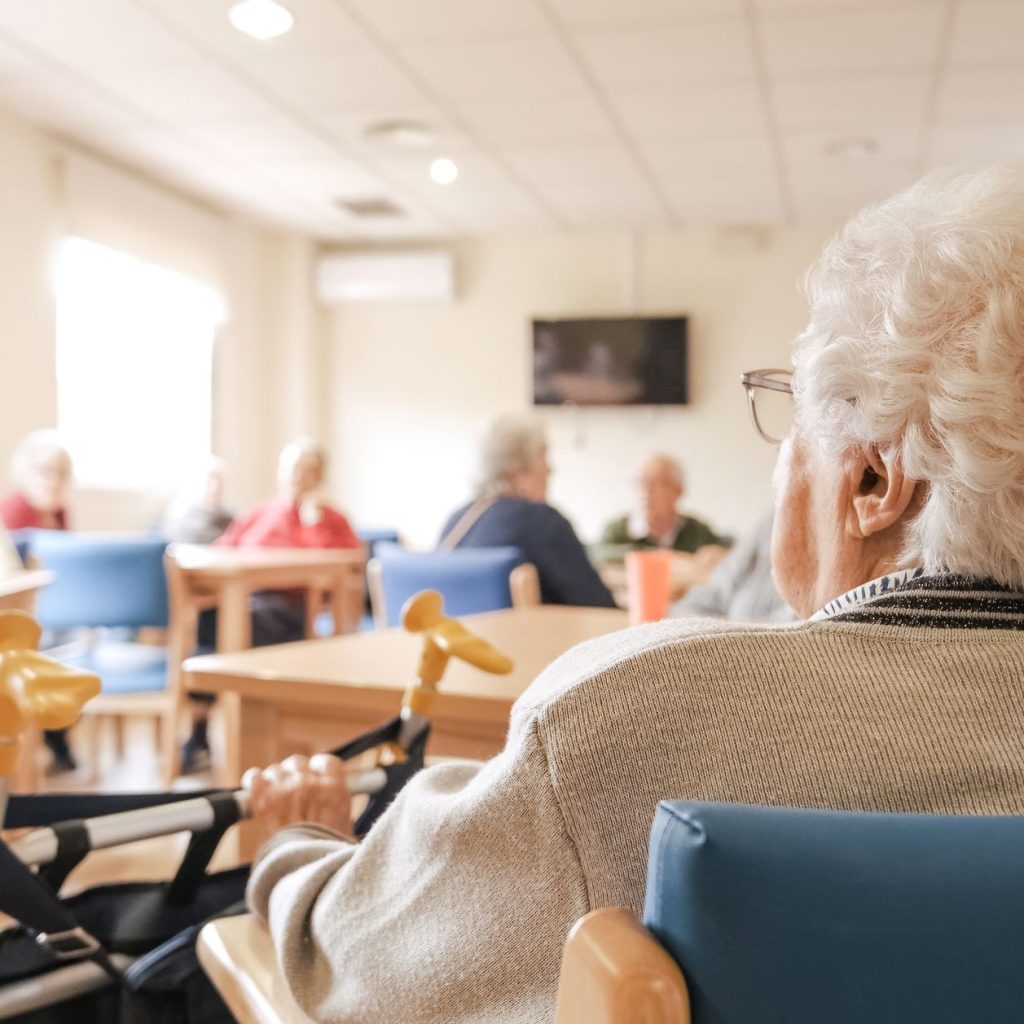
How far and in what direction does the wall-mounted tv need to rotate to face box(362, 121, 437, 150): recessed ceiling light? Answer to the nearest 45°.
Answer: approximately 45° to its right

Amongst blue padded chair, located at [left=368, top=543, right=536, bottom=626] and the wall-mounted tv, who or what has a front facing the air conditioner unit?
the blue padded chair

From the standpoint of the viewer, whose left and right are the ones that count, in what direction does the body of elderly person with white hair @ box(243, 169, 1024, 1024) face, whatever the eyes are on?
facing away from the viewer and to the left of the viewer

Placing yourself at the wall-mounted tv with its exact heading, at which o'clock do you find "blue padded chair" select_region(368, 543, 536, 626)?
The blue padded chair is roughly at 12 o'clock from the wall-mounted tv.

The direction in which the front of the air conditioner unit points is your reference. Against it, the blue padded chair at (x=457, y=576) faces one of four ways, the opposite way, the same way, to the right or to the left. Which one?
the opposite way

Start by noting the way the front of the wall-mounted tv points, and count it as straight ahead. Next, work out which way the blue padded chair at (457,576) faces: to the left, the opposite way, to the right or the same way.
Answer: the opposite way

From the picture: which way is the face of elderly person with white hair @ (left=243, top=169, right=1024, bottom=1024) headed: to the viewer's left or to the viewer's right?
to the viewer's left

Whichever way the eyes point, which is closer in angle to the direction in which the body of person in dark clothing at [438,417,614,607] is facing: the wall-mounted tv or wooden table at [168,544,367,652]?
the wall-mounted tv

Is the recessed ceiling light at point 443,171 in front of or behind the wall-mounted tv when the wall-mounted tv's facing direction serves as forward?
in front

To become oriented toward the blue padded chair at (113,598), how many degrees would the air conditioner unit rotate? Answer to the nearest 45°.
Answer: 0° — it already faces it

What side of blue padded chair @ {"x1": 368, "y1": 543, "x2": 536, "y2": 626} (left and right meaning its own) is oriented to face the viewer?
back
